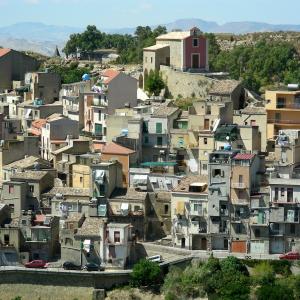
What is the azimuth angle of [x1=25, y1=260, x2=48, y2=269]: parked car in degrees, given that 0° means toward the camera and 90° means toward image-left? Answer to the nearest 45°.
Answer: approximately 90°

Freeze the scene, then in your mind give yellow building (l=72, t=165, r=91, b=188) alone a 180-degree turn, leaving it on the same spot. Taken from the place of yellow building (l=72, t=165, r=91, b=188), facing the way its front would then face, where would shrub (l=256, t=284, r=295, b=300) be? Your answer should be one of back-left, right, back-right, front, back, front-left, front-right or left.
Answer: back-right

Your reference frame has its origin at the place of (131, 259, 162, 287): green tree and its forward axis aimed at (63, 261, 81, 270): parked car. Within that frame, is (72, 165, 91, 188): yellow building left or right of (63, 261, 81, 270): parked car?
right

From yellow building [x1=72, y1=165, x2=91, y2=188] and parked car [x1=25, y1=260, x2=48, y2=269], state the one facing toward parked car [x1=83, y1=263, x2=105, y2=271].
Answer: the yellow building

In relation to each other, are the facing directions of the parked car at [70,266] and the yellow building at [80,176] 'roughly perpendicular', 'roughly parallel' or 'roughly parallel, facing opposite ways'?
roughly perpendicular

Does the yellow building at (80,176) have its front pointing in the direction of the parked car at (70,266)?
yes

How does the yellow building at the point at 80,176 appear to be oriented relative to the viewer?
toward the camera

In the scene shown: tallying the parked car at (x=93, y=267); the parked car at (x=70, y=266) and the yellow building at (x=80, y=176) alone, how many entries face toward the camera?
1
